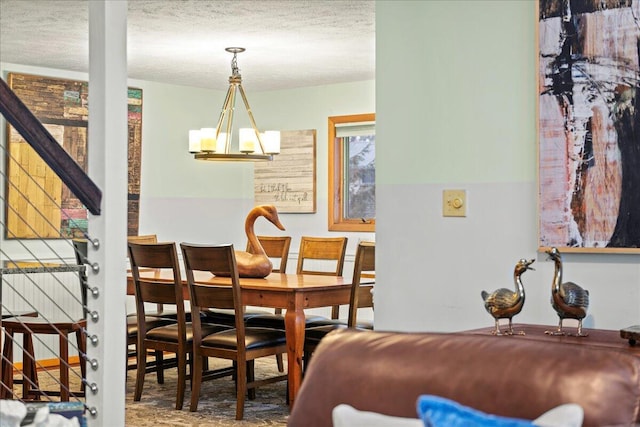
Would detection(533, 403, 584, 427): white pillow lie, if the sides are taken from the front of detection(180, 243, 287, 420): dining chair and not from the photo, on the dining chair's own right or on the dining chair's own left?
on the dining chair's own right

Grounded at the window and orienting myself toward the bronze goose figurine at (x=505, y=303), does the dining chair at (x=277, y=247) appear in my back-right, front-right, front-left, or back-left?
front-right

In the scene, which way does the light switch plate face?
toward the camera

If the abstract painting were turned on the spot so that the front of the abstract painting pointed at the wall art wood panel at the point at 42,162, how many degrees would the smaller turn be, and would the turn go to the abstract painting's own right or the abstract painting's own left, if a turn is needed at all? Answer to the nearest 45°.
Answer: approximately 135° to the abstract painting's own right

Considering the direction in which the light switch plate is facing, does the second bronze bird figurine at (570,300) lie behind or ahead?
ahead

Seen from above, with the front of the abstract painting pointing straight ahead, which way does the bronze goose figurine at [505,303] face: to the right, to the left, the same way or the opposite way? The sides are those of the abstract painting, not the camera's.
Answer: to the left

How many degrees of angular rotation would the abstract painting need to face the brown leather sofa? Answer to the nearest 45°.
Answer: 0° — it already faces it

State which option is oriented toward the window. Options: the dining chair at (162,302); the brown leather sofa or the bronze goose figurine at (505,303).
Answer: the dining chair

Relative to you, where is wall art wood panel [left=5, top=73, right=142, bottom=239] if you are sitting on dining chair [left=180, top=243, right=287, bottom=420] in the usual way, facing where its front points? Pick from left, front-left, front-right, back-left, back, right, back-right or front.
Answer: left

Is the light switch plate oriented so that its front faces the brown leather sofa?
yes

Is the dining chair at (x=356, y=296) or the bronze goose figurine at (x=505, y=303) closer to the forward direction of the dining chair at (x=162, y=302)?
the dining chair

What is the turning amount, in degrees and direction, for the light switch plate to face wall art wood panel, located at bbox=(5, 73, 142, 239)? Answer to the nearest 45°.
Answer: approximately 135° to its right

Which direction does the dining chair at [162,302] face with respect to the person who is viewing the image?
facing away from the viewer and to the right of the viewer

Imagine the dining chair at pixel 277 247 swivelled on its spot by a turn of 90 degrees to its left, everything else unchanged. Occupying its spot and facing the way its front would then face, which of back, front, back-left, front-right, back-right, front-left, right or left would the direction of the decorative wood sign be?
back-left

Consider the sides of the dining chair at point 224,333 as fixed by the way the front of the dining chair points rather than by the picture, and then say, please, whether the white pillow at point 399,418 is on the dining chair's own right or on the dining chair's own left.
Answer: on the dining chair's own right

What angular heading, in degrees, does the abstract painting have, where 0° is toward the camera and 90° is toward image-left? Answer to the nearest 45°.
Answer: approximately 0°

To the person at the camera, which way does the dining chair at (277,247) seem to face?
facing the viewer and to the left of the viewer

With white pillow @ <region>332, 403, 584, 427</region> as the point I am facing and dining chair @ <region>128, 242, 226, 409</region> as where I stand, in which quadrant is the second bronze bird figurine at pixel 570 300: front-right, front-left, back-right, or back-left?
front-left

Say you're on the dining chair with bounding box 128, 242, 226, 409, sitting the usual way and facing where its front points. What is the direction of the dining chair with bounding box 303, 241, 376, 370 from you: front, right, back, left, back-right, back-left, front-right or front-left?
front-right
